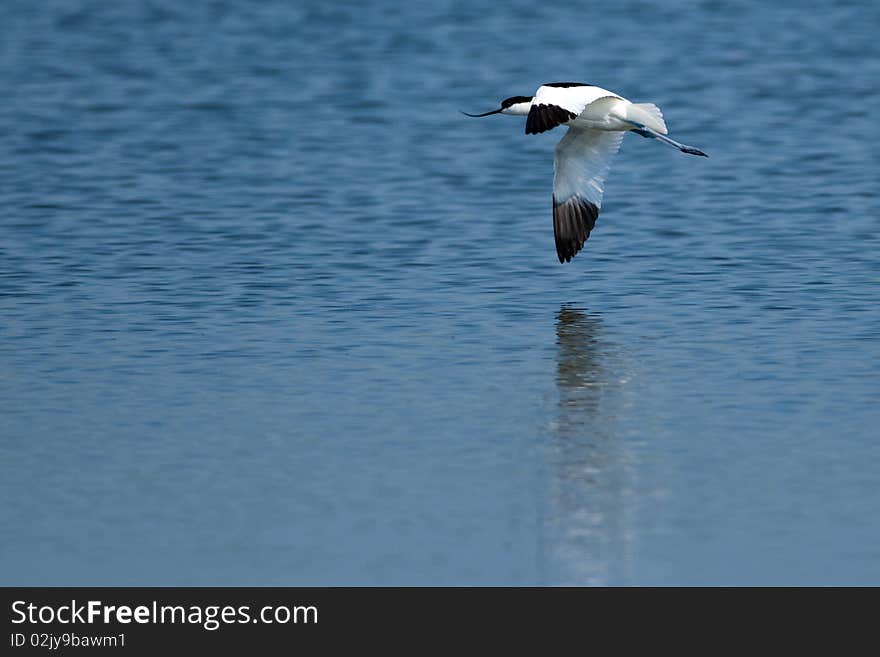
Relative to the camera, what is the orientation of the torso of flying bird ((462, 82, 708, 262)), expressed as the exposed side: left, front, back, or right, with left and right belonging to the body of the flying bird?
left
